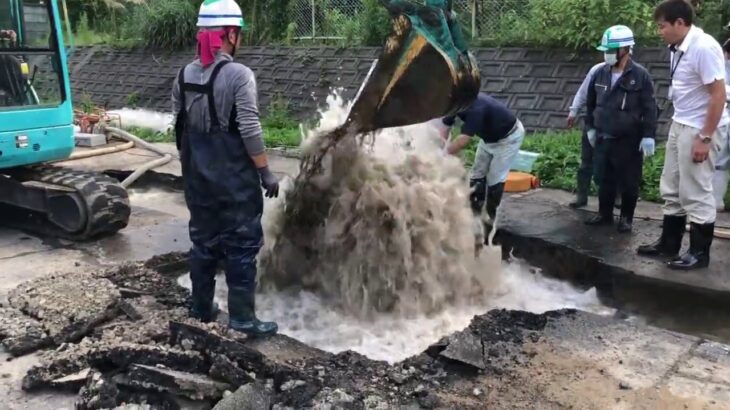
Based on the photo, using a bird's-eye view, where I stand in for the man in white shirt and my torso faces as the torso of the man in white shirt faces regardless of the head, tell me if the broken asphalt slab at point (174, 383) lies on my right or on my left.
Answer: on my left

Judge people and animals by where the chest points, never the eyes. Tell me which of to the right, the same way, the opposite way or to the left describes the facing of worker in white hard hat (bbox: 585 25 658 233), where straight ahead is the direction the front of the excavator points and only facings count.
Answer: to the right

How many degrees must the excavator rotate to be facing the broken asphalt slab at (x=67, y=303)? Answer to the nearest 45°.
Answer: approximately 90° to its right

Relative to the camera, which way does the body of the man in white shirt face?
to the viewer's left

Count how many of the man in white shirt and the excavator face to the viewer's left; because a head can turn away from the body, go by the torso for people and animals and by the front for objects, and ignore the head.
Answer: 1

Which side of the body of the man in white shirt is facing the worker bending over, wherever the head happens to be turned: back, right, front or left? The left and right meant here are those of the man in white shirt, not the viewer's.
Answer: front

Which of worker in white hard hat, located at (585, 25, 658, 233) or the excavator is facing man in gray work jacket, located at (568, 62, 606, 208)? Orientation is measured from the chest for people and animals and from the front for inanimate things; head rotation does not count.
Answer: the excavator

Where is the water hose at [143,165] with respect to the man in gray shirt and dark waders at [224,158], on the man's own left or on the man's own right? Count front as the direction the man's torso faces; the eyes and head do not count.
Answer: on the man's own left

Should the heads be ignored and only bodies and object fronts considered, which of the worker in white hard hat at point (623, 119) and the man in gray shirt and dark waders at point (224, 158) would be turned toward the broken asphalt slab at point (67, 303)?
the worker in white hard hat

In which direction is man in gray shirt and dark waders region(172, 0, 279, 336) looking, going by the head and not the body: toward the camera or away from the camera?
away from the camera

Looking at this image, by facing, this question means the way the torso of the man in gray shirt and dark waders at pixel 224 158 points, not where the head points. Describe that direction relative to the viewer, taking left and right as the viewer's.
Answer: facing away from the viewer and to the right of the viewer

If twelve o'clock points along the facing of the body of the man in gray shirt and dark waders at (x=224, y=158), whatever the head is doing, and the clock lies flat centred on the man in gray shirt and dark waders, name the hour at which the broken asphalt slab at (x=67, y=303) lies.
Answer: The broken asphalt slab is roughly at 8 o'clock from the man in gray shirt and dark waders.

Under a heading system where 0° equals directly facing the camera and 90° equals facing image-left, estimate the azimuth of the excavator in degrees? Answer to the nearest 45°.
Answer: approximately 270°

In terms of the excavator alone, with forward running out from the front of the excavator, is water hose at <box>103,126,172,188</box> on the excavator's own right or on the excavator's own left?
on the excavator's own left
